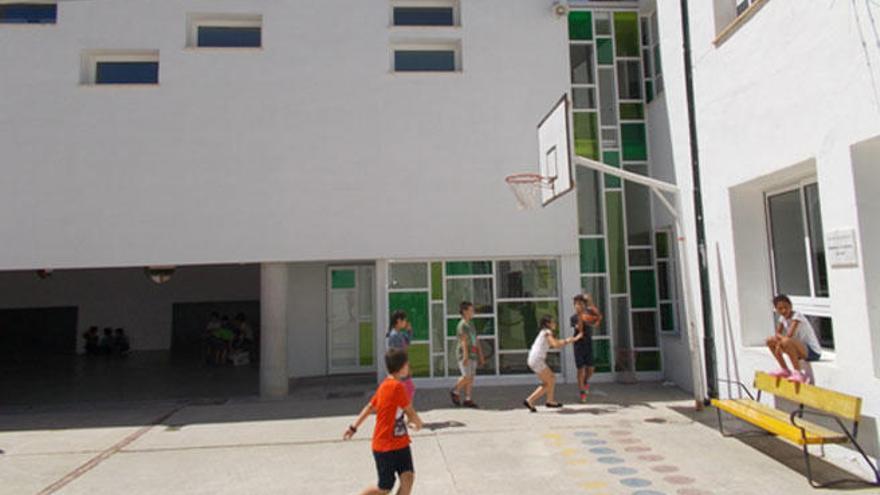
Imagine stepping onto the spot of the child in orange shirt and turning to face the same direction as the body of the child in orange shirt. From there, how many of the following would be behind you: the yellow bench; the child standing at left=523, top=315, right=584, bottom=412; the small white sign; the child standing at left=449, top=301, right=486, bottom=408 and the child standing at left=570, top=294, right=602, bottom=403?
0

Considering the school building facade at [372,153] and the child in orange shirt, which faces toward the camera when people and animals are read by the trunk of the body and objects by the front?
the school building facade

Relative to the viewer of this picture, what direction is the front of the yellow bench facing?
facing the viewer and to the left of the viewer

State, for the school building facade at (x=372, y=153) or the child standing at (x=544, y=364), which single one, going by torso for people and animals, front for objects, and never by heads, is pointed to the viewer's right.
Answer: the child standing

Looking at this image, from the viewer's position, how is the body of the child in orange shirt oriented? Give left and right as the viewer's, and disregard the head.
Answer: facing away from the viewer and to the right of the viewer

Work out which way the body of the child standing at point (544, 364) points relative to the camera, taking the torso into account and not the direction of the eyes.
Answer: to the viewer's right

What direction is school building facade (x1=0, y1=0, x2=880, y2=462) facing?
toward the camera

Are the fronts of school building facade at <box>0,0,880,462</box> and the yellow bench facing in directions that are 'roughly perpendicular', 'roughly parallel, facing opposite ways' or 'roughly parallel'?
roughly perpendicular

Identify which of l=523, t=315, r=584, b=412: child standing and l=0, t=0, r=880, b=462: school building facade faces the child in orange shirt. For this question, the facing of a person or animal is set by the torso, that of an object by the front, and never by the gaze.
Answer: the school building facade

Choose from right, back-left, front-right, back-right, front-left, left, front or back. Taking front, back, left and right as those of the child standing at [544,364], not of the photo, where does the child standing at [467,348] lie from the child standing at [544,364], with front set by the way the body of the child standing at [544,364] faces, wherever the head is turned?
back

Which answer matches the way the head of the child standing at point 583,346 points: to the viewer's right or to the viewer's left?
to the viewer's left

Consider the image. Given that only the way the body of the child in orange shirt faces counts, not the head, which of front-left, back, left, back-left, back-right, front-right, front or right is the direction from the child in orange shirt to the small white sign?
front-right

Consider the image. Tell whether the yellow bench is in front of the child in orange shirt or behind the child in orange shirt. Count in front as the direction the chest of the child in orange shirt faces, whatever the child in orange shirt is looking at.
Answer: in front

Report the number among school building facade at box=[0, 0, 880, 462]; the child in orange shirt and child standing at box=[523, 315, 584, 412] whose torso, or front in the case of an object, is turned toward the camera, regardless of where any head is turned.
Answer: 1
